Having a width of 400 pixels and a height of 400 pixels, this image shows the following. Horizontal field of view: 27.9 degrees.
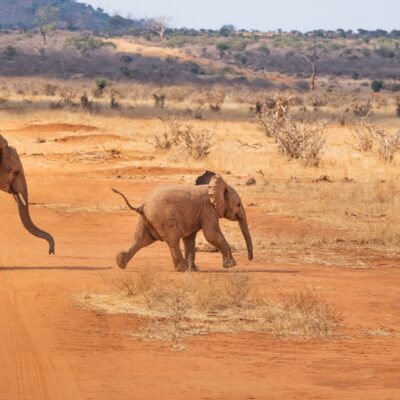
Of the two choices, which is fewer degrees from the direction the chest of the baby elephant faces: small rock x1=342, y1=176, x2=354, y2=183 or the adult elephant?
the small rock

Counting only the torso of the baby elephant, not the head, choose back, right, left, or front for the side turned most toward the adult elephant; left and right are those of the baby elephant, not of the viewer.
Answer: back

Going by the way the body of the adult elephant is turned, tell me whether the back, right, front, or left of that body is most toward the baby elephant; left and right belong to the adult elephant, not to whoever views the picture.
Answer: front

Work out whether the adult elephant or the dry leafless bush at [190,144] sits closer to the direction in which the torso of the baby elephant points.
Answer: the dry leafless bush

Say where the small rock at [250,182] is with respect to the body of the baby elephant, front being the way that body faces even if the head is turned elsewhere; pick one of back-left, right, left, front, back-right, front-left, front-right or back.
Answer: left

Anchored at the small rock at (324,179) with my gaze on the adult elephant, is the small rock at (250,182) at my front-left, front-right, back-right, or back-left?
front-right

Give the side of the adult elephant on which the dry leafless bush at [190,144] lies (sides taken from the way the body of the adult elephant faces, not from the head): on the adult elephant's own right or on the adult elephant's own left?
on the adult elephant's own left

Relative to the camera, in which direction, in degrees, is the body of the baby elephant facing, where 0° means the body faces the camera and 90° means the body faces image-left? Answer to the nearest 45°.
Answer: approximately 270°

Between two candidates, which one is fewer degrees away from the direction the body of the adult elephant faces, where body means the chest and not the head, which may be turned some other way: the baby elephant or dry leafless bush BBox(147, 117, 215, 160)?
the baby elephant

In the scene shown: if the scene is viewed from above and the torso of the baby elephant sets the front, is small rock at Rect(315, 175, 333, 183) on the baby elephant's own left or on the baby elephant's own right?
on the baby elephant's own left

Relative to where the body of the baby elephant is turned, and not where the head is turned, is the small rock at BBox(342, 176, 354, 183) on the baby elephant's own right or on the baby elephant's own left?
on the baby elephant's own left

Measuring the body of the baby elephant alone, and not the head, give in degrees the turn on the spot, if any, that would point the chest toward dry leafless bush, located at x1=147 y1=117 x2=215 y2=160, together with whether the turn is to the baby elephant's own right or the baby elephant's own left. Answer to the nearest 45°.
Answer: approximately 90° to the baby elephant's own left

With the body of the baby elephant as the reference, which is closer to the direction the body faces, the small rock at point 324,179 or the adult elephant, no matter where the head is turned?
the small rock

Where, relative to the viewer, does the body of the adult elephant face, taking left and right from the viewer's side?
facing to the right of the viewer
